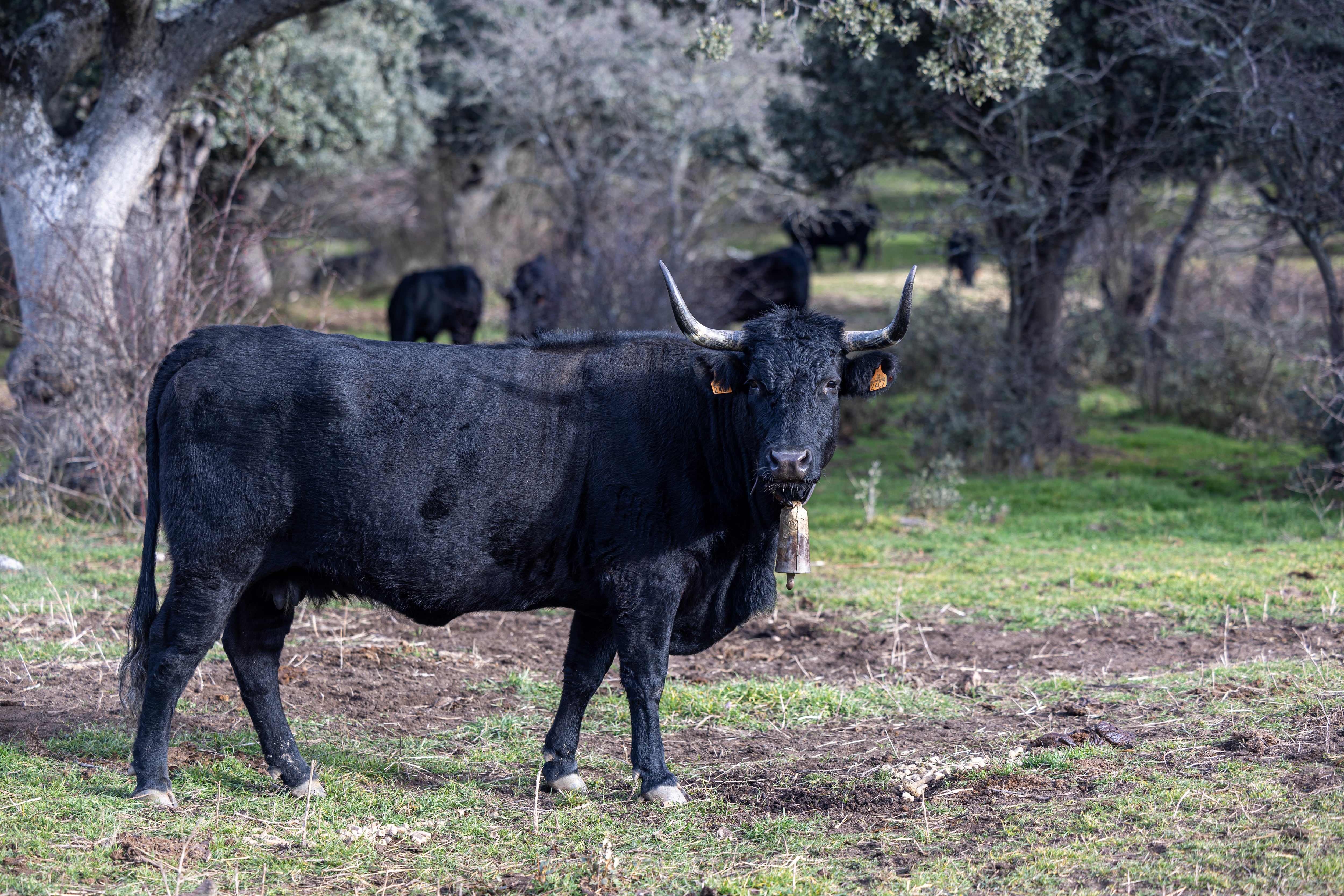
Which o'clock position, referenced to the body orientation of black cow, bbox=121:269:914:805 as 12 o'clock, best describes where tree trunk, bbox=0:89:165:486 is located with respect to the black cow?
The tree trunk is roughly at 8 o'clock from the black cow.

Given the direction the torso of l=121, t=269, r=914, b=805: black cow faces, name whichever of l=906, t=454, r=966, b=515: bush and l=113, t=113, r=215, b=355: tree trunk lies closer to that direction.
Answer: the bush

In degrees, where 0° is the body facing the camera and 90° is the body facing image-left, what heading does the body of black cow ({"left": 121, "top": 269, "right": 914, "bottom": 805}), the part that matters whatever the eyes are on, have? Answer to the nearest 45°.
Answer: approximately 270°

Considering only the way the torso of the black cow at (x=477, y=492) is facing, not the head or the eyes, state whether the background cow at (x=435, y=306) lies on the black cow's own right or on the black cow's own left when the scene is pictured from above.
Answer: on the black cow's own left
